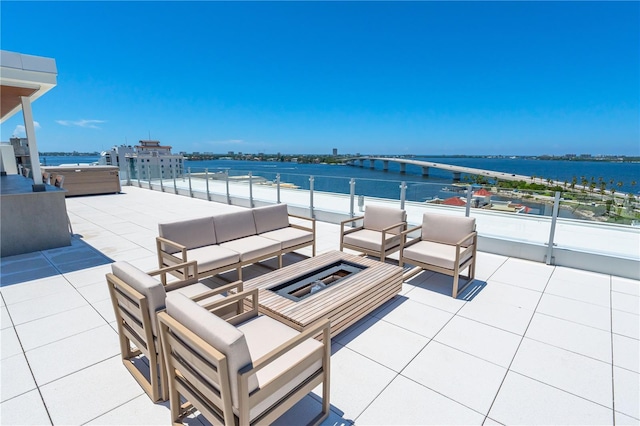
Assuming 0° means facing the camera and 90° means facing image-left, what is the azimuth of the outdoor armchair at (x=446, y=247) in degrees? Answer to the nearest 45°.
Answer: approximately 45°

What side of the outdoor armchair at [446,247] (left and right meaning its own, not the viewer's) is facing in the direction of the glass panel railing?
back

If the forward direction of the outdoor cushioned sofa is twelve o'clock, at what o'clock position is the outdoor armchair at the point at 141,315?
The outdoor armchair is roughly at 2 o'clock from the outdoor cushioned sofa.

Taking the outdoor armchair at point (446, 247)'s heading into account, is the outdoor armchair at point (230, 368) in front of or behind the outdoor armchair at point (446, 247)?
in front

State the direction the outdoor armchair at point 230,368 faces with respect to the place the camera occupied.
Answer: facing away from the viewer and to the right of the viewer

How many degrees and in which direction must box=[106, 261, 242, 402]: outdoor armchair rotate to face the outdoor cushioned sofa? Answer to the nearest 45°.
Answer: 0° — it already faces it

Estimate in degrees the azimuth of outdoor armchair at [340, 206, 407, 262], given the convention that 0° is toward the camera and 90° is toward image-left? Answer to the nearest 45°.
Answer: approximately 45°

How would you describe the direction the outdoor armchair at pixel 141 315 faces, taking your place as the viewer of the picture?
facing away from the viewer and to the right of the viewer

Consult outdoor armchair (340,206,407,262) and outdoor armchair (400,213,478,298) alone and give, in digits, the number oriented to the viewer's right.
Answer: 0

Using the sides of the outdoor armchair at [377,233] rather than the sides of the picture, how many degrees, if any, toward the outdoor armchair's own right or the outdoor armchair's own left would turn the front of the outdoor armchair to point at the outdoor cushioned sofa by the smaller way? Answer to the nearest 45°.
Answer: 0° — it already faces it

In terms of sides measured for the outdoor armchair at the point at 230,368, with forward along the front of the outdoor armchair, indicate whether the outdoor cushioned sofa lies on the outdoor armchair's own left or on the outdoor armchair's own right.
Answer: on the outdoor armchair's own left

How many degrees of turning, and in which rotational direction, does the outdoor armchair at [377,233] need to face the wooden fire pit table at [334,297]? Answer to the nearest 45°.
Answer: approximately 45° to its left

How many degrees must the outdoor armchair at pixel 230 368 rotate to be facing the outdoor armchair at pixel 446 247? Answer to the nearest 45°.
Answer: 0° — it already faces it

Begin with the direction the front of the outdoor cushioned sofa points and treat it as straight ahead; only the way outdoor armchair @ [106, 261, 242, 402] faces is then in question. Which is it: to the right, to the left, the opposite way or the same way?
to the left
